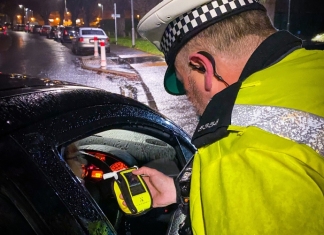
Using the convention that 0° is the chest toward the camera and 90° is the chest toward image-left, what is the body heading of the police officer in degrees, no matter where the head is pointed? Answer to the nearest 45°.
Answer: approximately 135°

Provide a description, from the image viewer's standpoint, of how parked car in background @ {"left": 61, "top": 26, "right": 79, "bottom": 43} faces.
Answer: facing away from the viewer and to the left of the viewer

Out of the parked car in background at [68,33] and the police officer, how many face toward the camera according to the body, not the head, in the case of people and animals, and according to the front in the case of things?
0

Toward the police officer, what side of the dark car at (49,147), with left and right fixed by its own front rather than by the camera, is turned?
right

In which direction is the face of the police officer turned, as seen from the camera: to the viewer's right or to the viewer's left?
to the viewer's left

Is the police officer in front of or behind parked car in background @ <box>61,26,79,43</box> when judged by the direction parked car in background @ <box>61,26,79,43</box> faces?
behind
